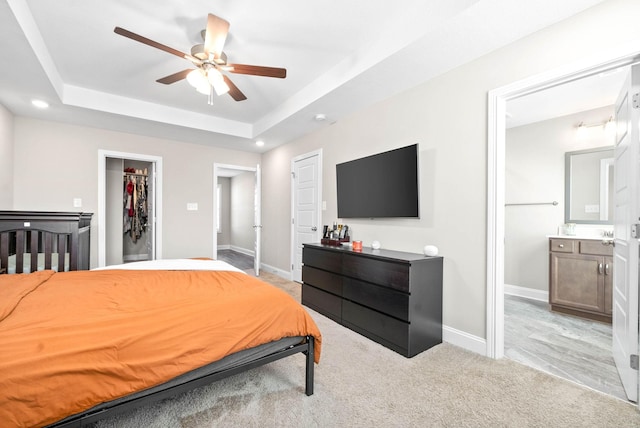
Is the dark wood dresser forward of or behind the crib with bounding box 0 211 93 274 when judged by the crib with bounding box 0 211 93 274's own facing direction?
forward

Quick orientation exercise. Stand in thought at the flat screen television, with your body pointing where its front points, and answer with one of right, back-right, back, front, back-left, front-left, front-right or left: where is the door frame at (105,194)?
front-right

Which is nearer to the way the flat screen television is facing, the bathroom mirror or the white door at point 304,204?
the white door

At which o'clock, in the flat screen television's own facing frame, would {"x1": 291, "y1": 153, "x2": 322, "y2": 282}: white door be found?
The white door is roughly at 3 o'clock from the flat screen television.

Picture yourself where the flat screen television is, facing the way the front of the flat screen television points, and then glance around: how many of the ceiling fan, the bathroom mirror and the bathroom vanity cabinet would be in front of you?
1

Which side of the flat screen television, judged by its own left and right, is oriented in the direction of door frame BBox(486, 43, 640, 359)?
left

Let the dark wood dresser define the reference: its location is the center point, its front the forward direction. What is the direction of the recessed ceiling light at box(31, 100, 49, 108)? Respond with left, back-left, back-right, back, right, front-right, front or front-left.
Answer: front-right

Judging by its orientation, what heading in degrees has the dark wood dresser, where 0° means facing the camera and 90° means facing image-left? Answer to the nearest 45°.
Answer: approximately 45°

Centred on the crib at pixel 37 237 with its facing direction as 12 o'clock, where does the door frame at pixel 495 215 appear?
The door frame is roughly at 11 o'clock from the crib.

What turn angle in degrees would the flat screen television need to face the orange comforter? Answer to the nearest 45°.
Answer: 0° — it already faces it

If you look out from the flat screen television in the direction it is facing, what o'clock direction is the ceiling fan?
The ceiling fan is roughly at 12 o'clock from the flat screen television.

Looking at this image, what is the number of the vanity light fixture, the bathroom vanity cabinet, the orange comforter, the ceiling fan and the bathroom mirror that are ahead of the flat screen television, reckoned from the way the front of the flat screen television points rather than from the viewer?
2
